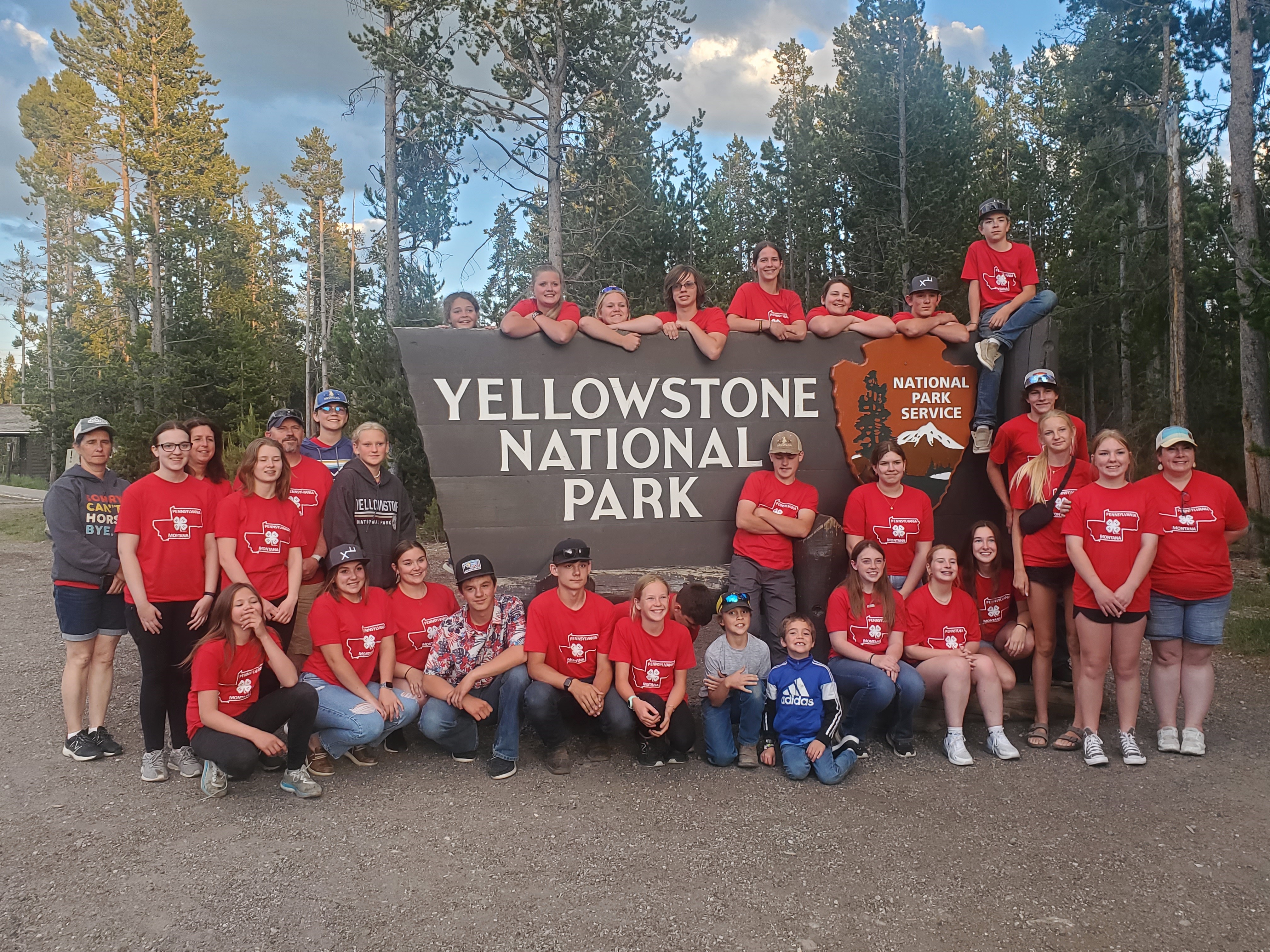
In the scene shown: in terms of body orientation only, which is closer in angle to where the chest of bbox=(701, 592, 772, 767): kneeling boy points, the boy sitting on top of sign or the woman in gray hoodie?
the woman in gray hoodie

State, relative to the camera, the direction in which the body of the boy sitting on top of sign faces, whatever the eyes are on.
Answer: toward the camera

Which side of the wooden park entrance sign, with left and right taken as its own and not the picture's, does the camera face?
front

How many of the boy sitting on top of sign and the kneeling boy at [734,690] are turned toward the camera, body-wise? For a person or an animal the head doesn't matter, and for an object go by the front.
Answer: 2

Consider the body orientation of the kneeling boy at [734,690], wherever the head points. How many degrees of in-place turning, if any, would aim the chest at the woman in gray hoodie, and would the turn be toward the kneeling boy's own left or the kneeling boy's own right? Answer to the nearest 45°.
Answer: approximately 90° to the kneeling boy's own right

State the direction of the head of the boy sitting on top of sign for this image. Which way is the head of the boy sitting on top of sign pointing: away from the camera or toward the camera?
toward the camera

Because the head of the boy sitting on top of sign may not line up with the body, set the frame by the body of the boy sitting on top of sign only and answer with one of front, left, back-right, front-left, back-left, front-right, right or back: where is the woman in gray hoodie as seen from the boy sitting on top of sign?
front-right

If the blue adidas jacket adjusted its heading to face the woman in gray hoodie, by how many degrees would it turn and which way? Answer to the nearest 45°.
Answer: approximately 90° to its right
